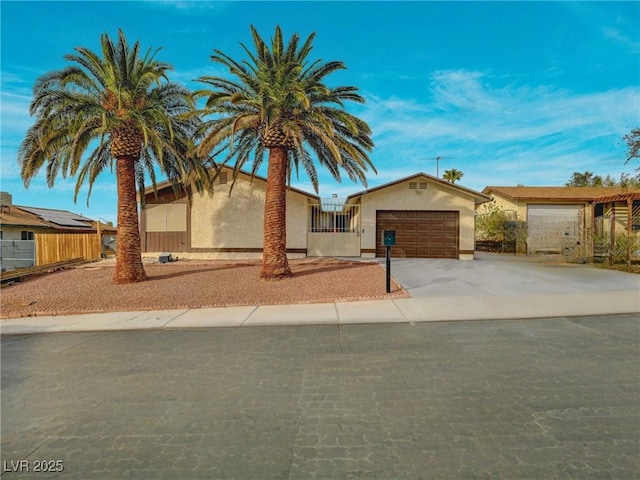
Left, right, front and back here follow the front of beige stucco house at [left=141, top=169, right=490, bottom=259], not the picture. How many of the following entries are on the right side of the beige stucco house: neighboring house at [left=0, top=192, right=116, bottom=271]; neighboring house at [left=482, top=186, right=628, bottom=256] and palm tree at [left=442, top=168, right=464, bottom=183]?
1

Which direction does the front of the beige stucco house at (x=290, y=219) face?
toward the camera

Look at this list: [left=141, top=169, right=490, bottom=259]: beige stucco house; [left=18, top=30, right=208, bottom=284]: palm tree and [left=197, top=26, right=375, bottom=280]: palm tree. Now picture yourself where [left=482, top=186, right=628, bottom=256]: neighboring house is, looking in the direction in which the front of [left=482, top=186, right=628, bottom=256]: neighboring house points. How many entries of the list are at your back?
0

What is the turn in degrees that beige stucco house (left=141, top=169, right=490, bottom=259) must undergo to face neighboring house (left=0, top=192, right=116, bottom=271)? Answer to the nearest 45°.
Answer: approximately 90° to its right

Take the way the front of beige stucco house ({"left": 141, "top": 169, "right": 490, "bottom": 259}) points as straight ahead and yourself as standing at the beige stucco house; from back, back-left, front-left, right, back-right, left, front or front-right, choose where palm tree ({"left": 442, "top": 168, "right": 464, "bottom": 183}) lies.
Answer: back-left

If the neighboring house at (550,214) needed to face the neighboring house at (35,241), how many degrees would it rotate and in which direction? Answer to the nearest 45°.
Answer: approximately 45° to its right

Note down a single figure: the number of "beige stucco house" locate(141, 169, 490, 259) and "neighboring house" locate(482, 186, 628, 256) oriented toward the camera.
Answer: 2

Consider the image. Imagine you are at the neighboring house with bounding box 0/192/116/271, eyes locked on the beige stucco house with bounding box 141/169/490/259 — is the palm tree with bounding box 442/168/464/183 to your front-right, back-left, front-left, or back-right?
front-left

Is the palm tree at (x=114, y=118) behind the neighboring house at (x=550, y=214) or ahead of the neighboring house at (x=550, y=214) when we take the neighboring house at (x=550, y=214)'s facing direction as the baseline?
ahead

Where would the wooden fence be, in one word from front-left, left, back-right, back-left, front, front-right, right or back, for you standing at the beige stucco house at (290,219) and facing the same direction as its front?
right

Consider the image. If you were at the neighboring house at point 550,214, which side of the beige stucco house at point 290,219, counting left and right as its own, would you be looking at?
left

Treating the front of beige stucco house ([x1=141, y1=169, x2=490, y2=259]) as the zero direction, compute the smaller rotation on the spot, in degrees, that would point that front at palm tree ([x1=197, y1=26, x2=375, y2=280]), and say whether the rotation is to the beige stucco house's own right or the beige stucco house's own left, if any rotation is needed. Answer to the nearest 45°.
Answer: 0° — it already faces it

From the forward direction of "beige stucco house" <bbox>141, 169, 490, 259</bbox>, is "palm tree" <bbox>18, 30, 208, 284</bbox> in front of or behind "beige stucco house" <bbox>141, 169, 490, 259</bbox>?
in front

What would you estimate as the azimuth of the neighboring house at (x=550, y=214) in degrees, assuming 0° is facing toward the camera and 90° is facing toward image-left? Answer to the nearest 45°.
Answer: approximately 0°

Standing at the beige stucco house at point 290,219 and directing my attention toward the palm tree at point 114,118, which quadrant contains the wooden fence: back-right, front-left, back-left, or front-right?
front-right
